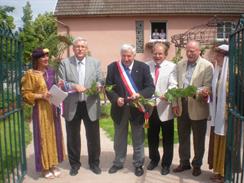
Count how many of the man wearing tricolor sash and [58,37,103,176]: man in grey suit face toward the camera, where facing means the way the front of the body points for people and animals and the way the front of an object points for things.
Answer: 2

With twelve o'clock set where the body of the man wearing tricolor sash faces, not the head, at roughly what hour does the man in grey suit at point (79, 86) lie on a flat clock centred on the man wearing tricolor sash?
The man in grey suit is roughly at 3 o'clock from the man wearing tricolor sash.

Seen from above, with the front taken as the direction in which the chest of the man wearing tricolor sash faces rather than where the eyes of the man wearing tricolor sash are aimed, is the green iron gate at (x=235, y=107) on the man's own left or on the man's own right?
on the man's own left

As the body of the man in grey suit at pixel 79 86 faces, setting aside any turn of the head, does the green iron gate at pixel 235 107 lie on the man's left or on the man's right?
on the man's left

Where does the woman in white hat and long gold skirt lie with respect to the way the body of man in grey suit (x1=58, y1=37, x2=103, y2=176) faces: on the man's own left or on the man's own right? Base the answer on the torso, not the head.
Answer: on the man's own left

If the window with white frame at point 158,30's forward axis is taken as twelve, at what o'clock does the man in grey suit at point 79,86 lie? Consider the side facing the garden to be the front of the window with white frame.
The man in grey suit is roughly at 12 o'clock from the window with white frame.

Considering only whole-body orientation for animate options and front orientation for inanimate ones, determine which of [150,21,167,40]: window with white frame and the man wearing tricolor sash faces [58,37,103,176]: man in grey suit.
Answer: the window with white frame

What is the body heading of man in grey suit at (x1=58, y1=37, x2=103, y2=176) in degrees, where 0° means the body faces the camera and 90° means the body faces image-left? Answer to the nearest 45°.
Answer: approximately 0°

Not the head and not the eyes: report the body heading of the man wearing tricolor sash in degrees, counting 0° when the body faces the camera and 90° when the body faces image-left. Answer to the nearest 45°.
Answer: approximately 0°
